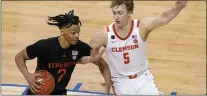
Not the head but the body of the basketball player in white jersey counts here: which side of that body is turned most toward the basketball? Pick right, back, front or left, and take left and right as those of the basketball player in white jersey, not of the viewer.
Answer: right

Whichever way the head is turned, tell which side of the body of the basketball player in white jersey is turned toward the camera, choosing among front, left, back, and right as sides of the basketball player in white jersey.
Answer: front

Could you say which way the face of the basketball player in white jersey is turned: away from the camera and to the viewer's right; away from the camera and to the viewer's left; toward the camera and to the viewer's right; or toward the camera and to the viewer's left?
toward the camera and to the viewer's left

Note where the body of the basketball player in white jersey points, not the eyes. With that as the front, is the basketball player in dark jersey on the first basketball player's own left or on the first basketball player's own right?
on the first basketball player's own right
